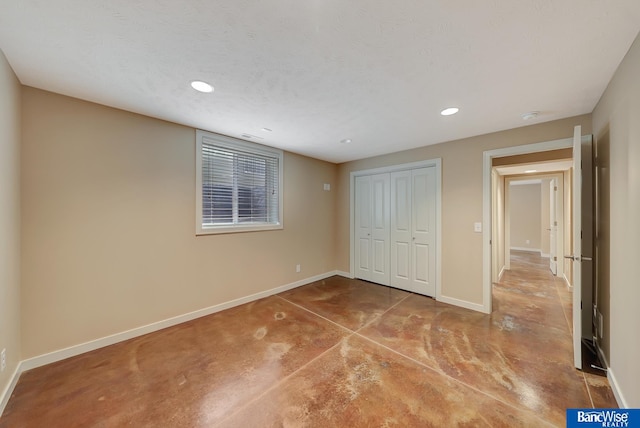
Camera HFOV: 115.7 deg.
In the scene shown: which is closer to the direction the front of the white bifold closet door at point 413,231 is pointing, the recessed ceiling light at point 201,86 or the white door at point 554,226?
the recessed ceiling light

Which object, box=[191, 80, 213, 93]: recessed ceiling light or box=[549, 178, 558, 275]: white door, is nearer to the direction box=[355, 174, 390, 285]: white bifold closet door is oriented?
the recessed ceiling light

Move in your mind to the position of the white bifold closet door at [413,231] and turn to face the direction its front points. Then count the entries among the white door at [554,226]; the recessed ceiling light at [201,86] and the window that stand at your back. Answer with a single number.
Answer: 1

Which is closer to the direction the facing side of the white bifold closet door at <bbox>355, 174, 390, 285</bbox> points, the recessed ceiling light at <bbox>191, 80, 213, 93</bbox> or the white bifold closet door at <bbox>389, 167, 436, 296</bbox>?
the recessed ceiling light

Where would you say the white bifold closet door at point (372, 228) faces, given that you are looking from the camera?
facing the viewer and to the left of the viewer

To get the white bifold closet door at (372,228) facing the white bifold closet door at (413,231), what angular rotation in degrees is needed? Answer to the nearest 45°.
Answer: approximately 90° to its left

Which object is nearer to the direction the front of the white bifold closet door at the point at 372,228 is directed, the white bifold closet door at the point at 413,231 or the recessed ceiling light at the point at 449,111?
the recessed ceiling light

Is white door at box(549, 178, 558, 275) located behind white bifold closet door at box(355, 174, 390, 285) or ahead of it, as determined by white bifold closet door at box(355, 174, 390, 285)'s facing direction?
behind

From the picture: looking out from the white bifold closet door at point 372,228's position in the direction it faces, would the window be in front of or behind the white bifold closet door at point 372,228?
in front

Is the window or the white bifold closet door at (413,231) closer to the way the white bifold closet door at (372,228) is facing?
the window

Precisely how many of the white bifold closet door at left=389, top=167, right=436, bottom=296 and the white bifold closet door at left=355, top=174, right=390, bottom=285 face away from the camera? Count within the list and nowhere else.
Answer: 0

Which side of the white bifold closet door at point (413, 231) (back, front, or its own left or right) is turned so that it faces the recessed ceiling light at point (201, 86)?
front

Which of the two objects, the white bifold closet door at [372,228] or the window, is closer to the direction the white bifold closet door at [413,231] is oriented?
the window
